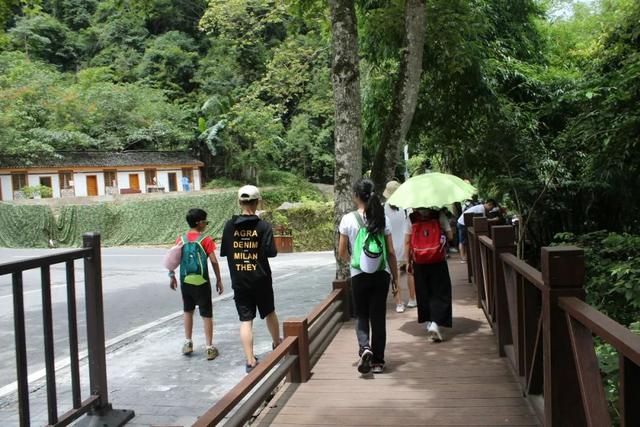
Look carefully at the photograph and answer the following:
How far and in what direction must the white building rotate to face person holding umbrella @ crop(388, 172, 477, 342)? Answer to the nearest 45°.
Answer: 0° — it already faces them

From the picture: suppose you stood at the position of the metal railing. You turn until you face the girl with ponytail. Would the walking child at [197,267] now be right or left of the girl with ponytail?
left

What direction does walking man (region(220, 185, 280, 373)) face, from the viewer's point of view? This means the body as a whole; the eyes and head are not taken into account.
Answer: away from the camera

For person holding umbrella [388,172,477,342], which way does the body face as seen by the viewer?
away from the camera

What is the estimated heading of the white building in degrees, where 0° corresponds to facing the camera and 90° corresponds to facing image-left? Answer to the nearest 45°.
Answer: approximately 0°

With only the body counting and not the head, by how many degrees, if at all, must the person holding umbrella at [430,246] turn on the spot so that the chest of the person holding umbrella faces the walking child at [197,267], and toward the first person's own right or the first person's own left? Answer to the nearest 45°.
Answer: approximately 90° to the first person's own left

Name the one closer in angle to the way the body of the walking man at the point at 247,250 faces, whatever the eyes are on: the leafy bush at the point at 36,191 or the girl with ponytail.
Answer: the leafy bush
